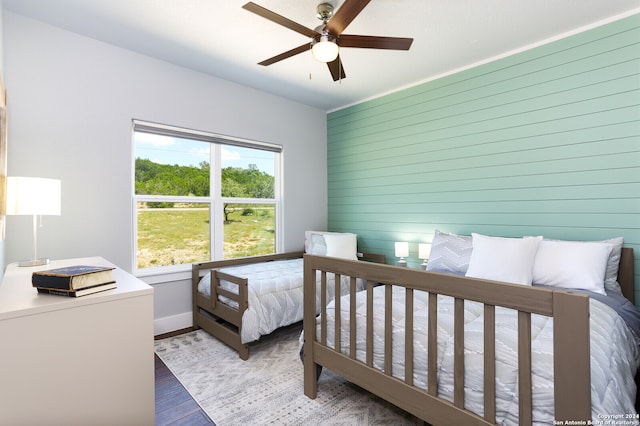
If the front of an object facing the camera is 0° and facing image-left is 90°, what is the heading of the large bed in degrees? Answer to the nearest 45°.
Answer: approximately 45°

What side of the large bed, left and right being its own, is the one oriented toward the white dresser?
front

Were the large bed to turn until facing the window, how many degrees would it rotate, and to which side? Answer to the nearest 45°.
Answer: approximately 45° to its right

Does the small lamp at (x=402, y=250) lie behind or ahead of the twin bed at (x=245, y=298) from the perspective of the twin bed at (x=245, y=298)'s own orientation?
behind

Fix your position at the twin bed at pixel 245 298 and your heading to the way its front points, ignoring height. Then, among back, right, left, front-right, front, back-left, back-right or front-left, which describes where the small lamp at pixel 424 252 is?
back-left

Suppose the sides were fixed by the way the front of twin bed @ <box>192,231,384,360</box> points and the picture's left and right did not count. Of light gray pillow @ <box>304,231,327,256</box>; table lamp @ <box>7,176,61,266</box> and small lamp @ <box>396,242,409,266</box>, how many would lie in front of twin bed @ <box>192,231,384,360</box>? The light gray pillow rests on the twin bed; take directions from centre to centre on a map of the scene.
1

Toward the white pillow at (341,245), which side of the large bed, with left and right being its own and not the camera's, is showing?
right

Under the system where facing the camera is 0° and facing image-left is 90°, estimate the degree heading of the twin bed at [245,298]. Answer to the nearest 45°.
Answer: approximately 45°
